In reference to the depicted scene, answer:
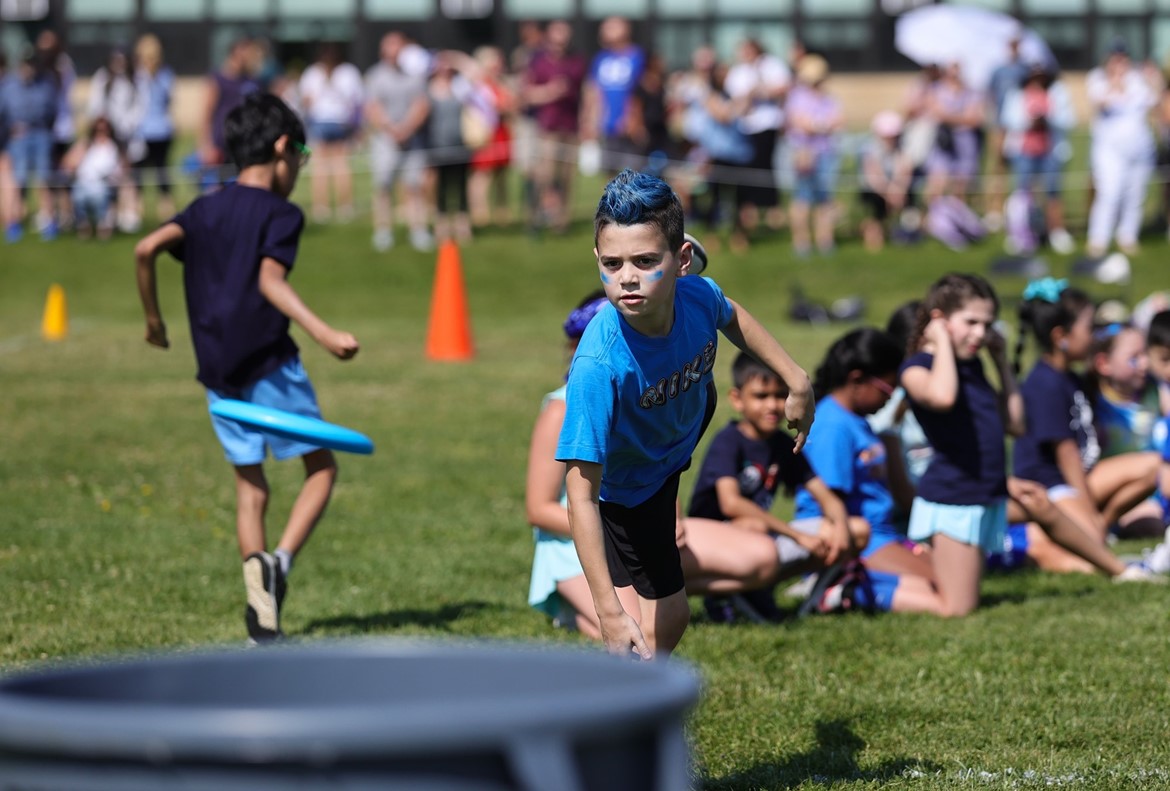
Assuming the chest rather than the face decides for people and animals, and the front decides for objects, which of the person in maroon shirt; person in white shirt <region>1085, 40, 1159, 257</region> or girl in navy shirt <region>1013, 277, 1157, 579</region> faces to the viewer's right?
the girl in navy shirt

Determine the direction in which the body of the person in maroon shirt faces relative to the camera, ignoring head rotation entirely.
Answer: toward the camera

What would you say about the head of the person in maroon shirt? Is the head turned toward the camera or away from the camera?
toward the camera

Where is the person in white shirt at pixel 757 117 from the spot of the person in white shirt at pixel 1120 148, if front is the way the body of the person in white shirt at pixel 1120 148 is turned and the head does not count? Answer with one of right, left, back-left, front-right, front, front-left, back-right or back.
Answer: right

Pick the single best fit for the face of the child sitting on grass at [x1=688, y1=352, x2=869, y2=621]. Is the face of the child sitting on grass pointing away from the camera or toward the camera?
toward the camera

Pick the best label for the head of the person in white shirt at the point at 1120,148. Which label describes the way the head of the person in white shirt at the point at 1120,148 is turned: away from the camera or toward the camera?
toward the camera

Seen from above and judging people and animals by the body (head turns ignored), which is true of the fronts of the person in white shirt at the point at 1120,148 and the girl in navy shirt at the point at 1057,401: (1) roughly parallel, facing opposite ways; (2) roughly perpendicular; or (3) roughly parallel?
roughly perpendicular

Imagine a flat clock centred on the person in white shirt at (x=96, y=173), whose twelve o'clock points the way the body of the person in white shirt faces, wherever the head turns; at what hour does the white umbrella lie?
The white umbrella is roughly at 9 o'clock from the person in white shirt.

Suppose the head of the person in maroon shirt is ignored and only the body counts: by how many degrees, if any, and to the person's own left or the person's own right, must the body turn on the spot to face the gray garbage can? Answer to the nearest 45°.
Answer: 0° — they already face it

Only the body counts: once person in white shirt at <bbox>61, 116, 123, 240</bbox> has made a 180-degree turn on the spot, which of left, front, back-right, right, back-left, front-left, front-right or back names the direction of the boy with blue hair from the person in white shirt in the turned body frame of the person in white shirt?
back

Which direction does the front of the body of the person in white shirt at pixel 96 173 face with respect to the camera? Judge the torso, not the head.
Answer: toward the camera

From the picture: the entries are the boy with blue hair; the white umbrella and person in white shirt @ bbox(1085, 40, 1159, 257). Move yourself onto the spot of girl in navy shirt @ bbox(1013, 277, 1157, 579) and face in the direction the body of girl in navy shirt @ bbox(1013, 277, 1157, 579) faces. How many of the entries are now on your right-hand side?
1

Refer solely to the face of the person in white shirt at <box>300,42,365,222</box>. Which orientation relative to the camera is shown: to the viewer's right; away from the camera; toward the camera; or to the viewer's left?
toward the camera

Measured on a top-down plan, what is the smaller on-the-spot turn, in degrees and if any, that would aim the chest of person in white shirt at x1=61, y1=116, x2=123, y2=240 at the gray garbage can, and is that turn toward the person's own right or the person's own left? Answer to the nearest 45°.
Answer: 0° — they already face it

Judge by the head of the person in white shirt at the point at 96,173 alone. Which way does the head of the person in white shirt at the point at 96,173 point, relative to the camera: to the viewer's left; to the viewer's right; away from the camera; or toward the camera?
toward the camera
